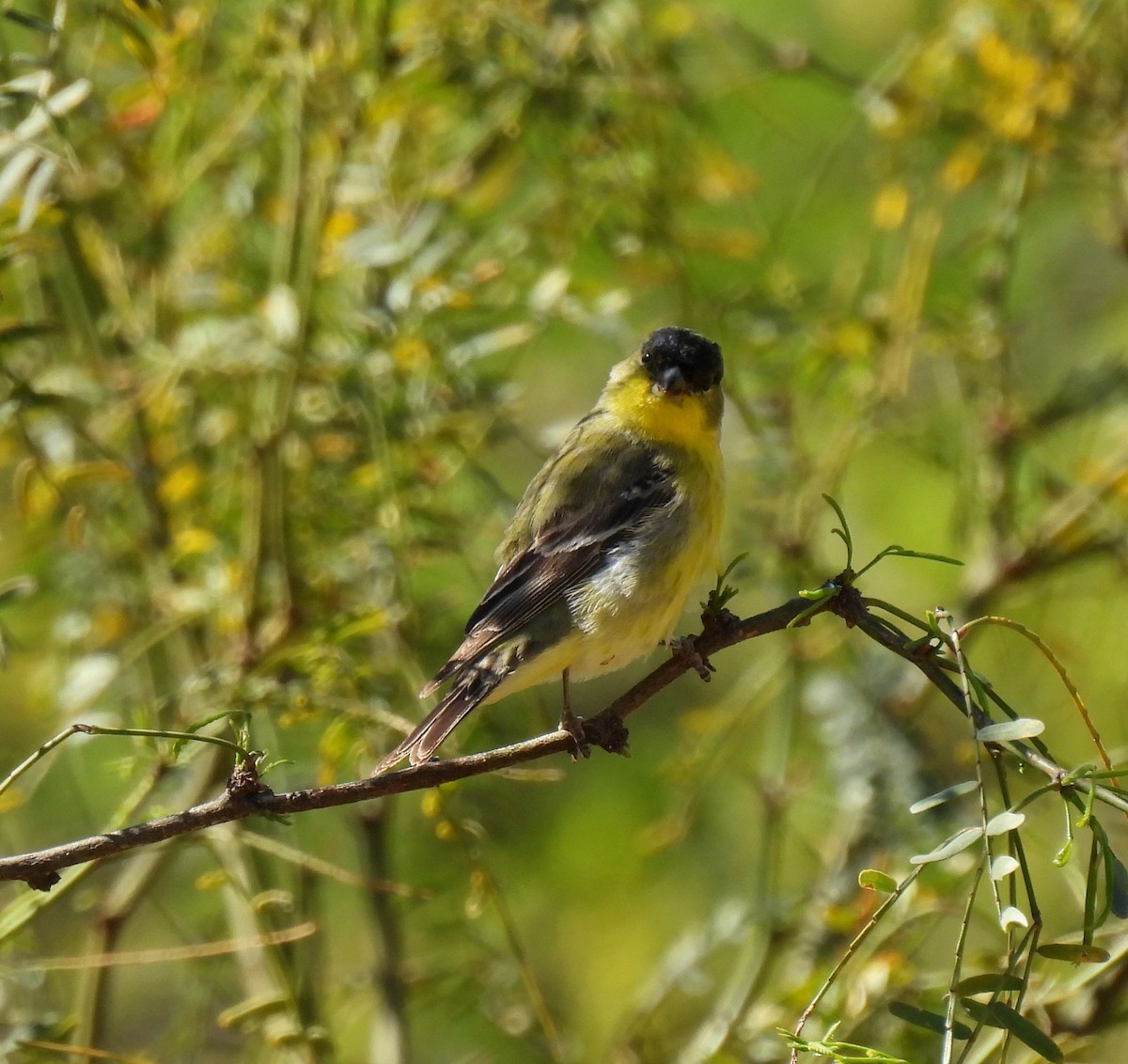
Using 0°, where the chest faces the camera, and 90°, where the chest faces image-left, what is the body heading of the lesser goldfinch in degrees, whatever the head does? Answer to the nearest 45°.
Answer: approximately 270°
